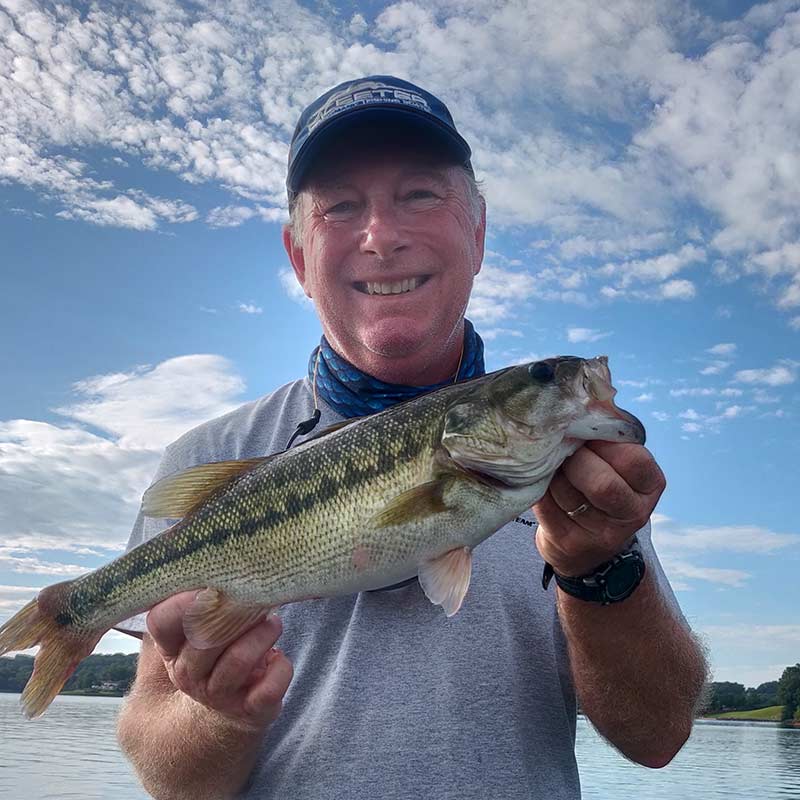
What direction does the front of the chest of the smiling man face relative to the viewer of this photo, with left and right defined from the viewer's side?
facing the viewer

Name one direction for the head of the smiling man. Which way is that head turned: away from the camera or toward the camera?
toward the camera
